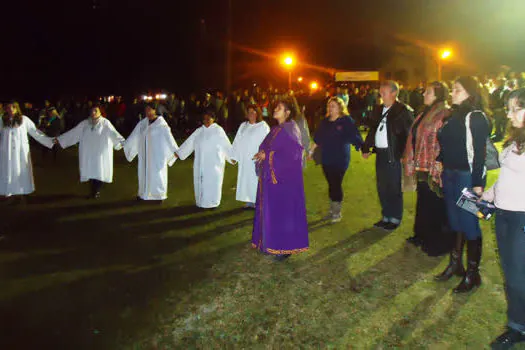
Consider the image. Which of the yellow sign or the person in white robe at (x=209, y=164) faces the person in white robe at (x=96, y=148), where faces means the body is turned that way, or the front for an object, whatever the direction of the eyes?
the yellow sign

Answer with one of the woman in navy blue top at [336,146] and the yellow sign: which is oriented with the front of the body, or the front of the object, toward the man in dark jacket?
the yellow sign

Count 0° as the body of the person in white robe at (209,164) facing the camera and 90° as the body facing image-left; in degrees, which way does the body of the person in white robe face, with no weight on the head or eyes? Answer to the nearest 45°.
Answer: approximately 0°

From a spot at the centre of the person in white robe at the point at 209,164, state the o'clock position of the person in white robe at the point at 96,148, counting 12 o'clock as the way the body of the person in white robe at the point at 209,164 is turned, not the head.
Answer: the person in white robe at the point at 96,148 is roughly at 4 o'clock from the person in white robe at the point at 209,164.

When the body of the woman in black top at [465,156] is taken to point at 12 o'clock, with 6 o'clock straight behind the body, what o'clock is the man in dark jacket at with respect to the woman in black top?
The man in dark jacket is roughly at 2 o'clock from the woman in black top.

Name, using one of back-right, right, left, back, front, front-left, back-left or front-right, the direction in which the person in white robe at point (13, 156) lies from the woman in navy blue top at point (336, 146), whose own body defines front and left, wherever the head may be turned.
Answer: front-right

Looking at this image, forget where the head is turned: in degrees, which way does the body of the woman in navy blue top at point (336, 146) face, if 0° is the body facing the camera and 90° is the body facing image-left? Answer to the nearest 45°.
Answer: approximately 45°

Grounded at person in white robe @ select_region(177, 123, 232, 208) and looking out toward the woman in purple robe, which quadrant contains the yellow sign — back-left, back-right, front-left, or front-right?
back-left

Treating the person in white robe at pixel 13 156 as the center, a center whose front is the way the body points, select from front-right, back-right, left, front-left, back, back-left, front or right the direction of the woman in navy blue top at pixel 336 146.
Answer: front-left

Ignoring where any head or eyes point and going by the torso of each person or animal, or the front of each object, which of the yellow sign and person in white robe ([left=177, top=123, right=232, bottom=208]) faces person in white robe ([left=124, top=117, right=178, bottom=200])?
the yellow sign

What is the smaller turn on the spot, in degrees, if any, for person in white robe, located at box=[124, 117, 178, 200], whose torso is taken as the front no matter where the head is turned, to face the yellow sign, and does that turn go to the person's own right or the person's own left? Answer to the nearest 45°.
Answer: approximately 135° to the person's own left

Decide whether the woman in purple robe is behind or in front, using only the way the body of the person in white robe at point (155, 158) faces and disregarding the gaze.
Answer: in front

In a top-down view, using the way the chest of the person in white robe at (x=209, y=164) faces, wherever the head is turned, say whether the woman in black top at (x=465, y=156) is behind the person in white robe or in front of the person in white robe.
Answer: in front

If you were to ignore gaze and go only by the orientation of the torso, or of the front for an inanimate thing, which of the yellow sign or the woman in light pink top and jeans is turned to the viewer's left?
the woman in light pink top and jeans
